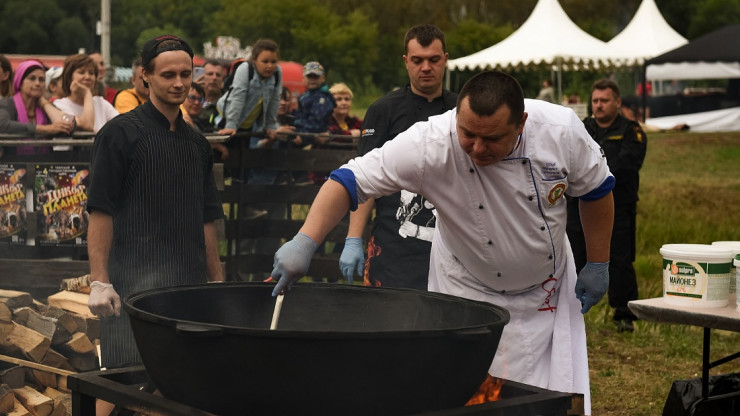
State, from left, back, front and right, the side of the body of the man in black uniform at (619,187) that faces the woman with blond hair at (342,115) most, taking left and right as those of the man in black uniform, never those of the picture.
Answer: right

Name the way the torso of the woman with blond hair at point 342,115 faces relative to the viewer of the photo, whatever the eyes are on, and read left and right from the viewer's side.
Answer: facing the viewer

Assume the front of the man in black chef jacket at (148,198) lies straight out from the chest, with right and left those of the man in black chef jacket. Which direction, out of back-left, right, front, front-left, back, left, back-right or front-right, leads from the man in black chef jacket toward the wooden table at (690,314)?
front-left

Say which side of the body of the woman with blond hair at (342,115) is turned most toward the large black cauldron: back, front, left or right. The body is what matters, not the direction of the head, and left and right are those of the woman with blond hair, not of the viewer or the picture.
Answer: front

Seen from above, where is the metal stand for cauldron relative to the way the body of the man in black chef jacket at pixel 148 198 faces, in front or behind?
in front

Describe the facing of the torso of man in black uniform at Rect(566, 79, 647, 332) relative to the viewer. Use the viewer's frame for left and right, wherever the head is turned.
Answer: facing the viewer and to the left of the viewer

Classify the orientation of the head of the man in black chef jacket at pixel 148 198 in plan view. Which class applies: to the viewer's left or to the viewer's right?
to the viewer's right

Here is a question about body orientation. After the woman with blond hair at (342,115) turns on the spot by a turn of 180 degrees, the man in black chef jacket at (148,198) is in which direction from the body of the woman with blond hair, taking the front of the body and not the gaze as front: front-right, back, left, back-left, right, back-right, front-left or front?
back

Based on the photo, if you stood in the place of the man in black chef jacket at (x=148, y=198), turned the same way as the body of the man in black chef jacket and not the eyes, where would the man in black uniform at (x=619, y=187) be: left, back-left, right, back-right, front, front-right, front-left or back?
left

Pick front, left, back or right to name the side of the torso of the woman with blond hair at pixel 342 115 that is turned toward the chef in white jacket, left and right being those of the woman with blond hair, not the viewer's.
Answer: front

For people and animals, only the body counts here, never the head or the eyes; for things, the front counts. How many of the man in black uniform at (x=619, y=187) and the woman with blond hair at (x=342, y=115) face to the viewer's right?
0

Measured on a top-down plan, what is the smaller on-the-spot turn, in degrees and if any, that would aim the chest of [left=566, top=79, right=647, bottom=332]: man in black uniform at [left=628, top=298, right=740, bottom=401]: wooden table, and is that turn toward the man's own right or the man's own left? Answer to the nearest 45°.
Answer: approximately 45° to the man's own left

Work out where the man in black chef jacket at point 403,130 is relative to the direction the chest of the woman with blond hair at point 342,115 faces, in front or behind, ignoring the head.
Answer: in front
